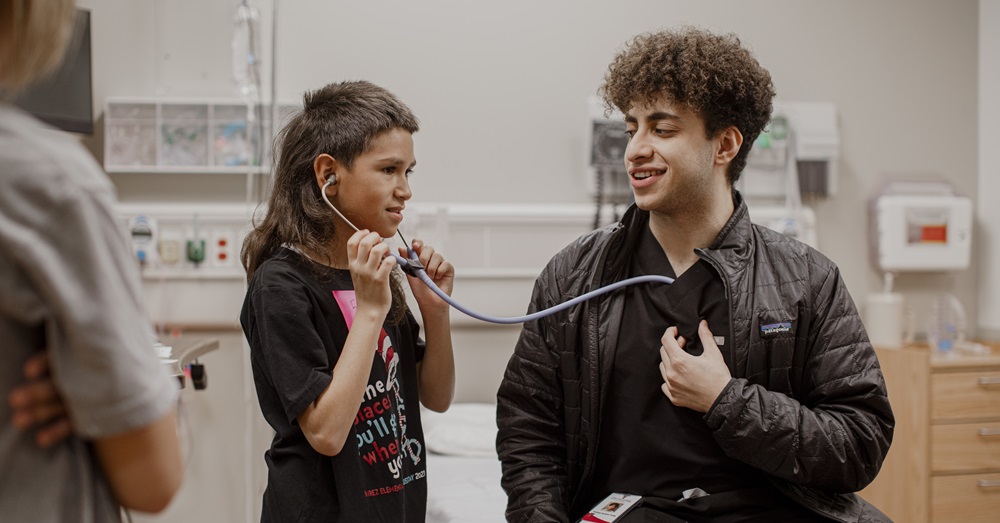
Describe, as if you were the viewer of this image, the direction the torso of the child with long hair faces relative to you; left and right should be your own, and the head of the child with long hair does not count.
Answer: facing the viewer and to the right of the viewer

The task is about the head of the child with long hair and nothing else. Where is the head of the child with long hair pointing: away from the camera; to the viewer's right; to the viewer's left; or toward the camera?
to the viewer's right

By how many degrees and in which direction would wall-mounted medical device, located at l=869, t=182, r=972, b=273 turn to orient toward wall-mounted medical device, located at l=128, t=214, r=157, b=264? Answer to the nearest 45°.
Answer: approximately 45° to its right

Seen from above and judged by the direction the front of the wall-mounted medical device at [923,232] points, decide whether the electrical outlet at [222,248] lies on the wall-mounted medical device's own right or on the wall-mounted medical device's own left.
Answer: on the wall-mounted medical device's own right
